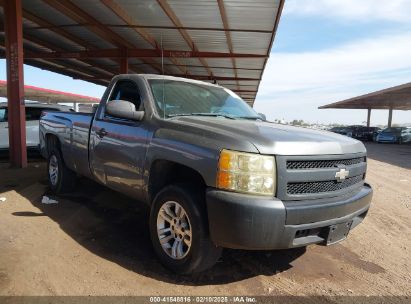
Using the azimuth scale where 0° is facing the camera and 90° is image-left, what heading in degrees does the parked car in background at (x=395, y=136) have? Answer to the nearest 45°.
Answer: approximately 45°

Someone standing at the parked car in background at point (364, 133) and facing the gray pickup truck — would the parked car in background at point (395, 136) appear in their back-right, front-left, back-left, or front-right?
front-left

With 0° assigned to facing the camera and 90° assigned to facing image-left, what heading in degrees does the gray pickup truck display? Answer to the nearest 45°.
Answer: approximately 315°

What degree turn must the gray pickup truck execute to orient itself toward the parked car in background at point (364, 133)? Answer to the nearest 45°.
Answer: approximately 90° to its left

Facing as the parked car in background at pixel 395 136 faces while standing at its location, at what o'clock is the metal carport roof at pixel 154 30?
The metal carport roof is roughly at 11 o'clock from the parked car in background.

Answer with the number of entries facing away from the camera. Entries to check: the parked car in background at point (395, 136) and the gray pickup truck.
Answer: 0

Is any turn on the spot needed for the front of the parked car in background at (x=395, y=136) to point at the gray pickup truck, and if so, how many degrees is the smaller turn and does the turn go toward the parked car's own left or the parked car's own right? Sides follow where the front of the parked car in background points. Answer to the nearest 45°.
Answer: approximately 45° to the parked car's own left

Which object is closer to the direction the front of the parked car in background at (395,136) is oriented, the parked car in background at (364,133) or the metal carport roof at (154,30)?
the metal carport roof

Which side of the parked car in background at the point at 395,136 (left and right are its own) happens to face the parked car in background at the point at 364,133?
right

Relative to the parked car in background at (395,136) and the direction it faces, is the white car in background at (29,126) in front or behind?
in front

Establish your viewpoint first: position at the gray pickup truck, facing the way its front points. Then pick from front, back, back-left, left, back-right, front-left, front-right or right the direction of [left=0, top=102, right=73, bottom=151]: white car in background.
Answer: back
